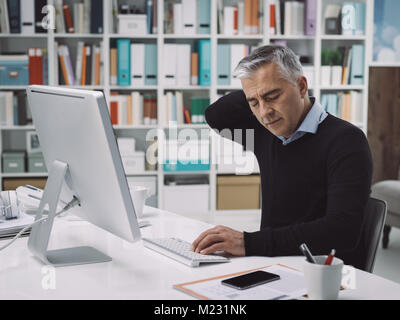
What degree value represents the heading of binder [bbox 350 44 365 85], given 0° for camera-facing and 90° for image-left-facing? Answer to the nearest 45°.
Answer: approximately 0°

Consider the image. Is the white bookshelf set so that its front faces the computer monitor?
yes

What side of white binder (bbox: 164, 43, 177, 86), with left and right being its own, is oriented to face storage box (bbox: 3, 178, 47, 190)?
right

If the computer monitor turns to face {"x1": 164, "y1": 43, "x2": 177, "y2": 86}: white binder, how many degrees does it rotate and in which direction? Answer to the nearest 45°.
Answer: approximately 45° to its left

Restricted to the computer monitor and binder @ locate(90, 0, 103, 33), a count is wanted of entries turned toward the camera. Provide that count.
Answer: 1

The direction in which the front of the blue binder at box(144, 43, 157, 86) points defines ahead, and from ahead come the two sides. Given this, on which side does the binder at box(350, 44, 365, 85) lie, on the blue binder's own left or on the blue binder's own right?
on the blue binder's own left

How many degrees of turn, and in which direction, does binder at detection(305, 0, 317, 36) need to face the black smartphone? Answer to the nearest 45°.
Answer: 0° — it already faces it

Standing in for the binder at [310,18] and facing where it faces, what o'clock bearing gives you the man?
The man is roughly at 12 o'clock from the binder.
